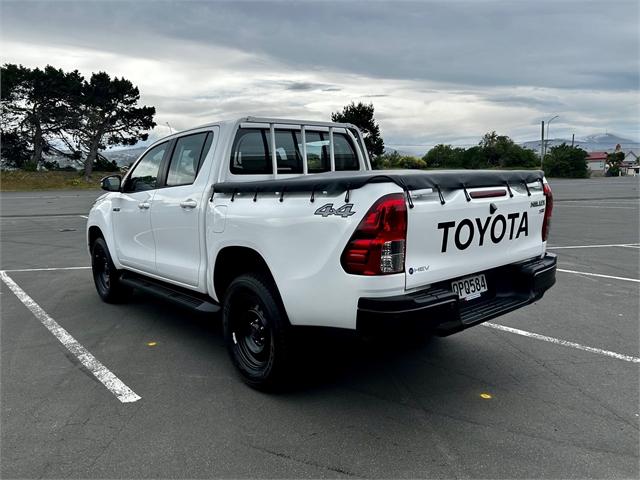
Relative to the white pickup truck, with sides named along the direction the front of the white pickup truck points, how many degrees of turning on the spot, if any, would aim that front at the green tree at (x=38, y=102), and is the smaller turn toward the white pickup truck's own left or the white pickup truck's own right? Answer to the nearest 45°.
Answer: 0° — it already faces it

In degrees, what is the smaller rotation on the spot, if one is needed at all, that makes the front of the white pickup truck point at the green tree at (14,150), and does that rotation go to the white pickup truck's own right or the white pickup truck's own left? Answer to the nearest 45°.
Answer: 0° — it already faces it

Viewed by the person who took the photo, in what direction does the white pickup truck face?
facing away from the viewer and to the left of the viewer
